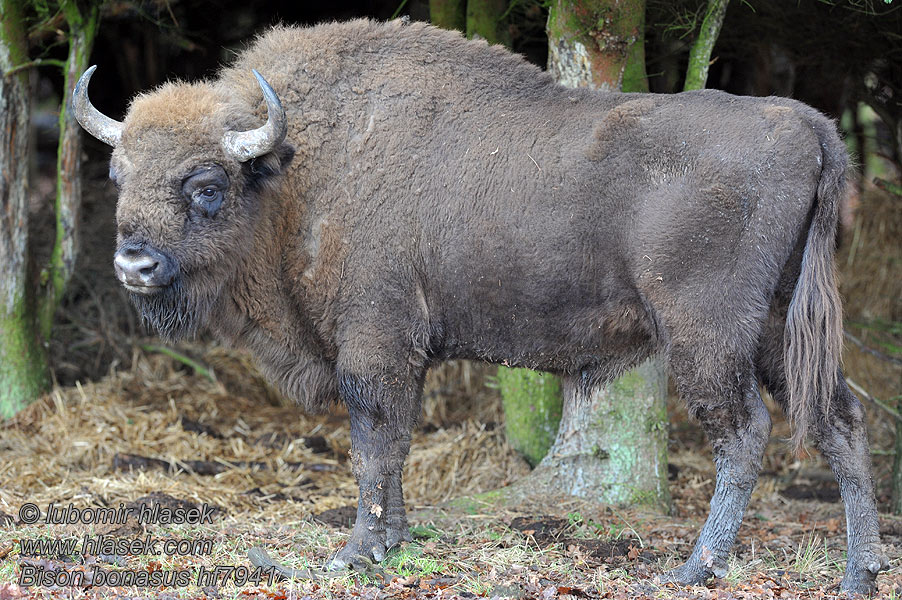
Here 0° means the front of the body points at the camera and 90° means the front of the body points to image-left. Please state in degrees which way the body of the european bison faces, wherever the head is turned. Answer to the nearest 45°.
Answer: approximately 90°

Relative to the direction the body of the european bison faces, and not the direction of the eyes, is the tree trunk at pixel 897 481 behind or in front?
behind

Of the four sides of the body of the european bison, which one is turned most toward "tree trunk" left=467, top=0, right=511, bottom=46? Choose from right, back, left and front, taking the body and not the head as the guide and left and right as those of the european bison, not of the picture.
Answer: right

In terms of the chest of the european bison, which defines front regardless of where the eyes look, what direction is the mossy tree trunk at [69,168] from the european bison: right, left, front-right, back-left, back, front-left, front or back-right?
front-right

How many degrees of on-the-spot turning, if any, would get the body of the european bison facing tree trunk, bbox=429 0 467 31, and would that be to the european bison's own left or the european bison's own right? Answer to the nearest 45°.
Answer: approximately 90° to the european bison's own right

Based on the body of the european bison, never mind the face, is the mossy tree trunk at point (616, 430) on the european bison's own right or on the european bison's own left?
on the european bison's own right

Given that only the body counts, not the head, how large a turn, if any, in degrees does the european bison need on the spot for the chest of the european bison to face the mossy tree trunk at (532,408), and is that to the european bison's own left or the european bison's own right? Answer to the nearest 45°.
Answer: approximately 90° to the european bison's own right

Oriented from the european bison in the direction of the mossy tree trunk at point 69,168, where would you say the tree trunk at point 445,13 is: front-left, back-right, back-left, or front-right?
front-right

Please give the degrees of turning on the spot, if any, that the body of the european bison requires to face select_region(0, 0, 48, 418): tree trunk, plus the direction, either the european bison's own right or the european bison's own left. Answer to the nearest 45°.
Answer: approximately 45° to the european bison's own right

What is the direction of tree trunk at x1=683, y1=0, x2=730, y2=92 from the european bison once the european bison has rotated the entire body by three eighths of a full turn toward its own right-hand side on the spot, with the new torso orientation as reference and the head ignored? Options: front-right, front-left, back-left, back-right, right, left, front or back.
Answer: front
